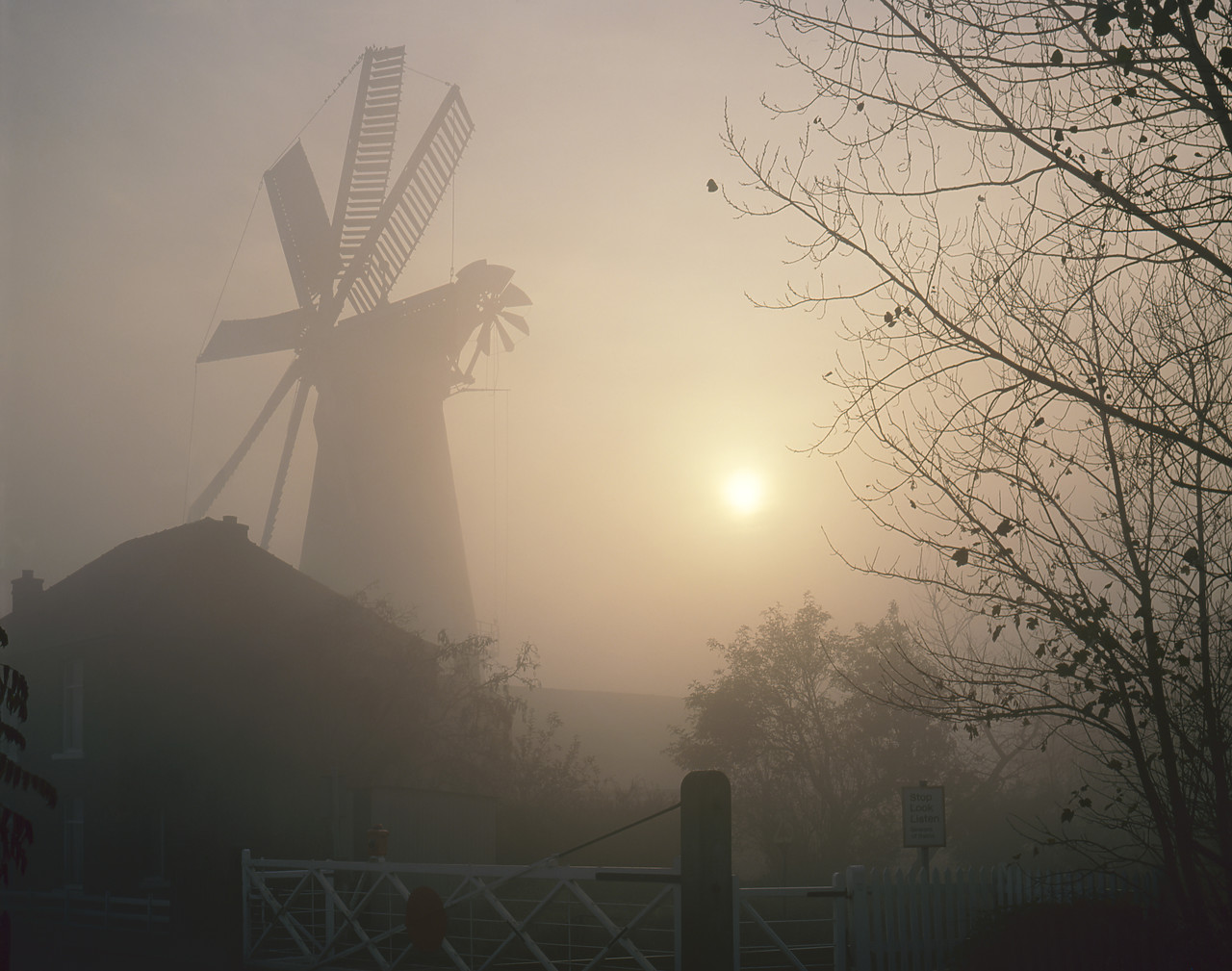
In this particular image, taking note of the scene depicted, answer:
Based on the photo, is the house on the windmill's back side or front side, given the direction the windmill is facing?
on the front side

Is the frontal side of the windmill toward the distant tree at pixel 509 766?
no

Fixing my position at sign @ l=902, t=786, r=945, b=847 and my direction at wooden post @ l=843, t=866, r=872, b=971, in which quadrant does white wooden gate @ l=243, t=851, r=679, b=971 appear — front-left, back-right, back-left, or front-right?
front-right

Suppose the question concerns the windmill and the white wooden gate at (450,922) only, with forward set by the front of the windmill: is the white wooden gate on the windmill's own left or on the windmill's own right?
on the windmill's own left

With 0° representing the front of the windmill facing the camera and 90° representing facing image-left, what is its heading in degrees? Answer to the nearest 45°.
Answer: approximately 45°

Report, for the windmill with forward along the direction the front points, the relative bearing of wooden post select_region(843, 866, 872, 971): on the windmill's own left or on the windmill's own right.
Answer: on the windmill's own left

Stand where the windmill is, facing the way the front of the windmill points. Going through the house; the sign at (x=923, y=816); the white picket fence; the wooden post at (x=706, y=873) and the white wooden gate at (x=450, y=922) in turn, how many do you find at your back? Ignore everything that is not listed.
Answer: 0

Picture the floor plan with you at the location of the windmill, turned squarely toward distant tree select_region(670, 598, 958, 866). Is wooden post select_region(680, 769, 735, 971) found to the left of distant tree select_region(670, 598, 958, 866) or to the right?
right

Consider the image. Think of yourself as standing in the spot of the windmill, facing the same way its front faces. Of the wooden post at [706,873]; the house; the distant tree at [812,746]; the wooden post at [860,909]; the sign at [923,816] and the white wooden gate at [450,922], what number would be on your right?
0

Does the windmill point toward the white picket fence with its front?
no

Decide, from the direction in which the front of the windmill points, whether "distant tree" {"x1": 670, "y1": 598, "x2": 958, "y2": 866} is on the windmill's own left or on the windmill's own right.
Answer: on the windmill's own left

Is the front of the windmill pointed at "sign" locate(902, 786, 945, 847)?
no
